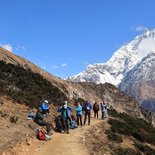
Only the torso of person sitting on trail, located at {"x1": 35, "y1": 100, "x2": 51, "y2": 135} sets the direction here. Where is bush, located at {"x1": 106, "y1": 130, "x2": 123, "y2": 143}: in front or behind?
in front

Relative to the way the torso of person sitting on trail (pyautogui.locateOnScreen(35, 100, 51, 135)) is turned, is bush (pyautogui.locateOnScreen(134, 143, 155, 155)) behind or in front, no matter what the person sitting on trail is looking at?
in front
